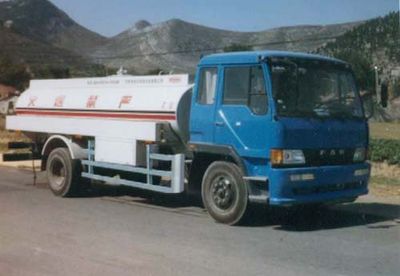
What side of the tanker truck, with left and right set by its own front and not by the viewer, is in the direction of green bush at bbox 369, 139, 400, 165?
left

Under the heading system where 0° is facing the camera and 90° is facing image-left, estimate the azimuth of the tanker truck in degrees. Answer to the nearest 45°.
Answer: approximately 315°
